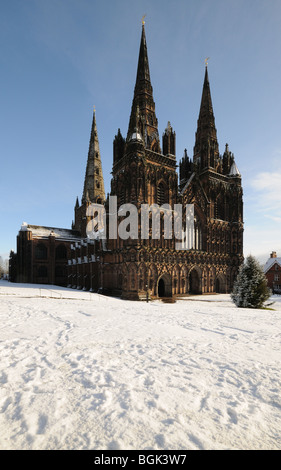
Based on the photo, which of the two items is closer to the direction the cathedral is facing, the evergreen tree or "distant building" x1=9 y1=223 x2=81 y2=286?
the evergreen tree

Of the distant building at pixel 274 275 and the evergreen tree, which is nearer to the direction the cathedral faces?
the evergreen tree

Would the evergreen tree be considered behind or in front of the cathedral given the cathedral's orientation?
in front

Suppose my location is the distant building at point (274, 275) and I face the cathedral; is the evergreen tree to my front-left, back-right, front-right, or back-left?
front-left

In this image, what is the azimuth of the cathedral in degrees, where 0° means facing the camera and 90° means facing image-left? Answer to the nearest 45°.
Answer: approximately 315°
